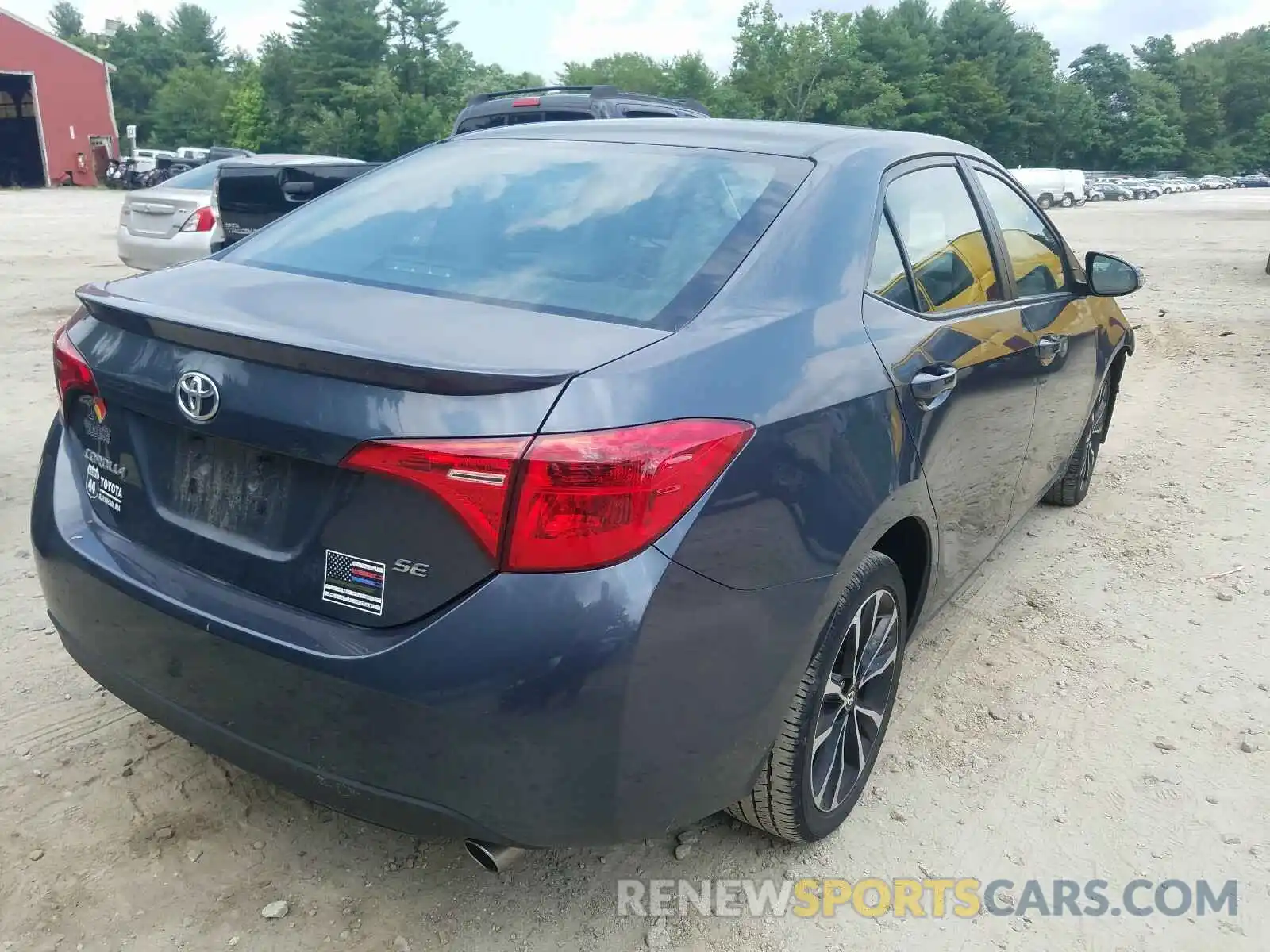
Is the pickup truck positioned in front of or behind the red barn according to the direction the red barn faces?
in front

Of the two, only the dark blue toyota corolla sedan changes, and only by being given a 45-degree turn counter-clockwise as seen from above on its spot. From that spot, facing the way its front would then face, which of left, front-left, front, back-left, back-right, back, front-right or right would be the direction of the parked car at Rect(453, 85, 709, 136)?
front

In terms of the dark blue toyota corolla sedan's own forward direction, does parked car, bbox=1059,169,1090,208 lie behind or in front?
in front

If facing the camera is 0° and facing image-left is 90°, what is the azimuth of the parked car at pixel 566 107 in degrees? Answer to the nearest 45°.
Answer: approximately 225°

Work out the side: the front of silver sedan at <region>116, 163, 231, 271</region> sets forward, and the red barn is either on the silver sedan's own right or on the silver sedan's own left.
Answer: on the silver sedan's own left

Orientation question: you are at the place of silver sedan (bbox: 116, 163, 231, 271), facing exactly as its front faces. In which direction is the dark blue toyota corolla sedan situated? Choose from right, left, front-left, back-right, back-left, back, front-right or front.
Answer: back-right

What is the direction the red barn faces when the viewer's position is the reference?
facing the viewer

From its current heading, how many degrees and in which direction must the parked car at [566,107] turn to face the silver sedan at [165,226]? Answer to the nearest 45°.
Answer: approximately 135° to its left

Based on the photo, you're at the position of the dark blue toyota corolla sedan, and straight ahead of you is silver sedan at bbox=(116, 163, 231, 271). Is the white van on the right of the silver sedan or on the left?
right
